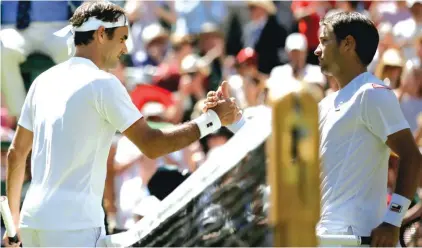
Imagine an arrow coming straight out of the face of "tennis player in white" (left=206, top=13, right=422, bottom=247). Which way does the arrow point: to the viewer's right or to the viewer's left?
to the viewer's left

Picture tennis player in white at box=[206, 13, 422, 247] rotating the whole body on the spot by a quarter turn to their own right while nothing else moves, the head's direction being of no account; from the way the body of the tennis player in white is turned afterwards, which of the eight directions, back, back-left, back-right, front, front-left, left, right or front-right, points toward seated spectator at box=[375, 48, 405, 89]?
front-right

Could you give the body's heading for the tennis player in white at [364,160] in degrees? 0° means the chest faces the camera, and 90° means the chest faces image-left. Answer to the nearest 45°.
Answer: approximately 45°

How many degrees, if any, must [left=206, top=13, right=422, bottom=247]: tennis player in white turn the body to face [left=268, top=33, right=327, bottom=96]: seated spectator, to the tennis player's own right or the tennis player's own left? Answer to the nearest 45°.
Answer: approximately 135° to the tennis player's own right

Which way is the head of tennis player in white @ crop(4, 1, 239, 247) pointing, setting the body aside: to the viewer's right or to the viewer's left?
to the viewer's right

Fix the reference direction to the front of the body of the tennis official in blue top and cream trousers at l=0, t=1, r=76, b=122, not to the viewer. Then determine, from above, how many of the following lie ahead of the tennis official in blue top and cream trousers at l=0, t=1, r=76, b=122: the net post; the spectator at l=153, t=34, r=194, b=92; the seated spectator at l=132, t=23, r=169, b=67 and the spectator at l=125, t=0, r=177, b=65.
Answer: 1

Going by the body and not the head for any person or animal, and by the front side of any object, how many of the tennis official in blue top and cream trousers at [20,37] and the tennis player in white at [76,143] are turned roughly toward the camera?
1

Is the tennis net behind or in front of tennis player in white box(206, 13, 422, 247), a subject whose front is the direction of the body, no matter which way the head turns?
in front

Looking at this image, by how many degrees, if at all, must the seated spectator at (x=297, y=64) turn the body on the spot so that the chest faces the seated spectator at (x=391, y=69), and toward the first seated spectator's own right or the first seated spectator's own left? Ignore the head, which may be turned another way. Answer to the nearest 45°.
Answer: approximately 45° to the first seated spectator's own left

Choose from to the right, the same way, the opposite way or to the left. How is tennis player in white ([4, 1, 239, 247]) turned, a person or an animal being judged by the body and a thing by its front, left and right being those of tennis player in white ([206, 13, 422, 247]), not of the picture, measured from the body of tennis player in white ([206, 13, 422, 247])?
the opposite way

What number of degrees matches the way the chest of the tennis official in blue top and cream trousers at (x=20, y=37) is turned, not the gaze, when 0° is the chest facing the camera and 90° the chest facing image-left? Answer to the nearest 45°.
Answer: approximately 0°

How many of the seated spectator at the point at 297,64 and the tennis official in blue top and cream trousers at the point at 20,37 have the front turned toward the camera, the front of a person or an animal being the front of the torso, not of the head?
2

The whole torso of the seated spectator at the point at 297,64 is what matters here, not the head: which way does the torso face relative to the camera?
toward the camera

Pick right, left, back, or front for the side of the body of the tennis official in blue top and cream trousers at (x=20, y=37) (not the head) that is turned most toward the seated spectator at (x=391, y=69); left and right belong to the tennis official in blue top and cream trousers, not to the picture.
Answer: left

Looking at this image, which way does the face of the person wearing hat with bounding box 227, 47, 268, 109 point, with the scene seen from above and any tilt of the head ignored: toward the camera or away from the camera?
toward the camera

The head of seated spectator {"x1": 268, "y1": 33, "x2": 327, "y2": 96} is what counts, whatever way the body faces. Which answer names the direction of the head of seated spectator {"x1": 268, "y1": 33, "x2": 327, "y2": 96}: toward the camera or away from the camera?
toward the camera

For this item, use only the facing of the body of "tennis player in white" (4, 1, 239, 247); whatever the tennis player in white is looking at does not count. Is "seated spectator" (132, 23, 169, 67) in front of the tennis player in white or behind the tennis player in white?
in front

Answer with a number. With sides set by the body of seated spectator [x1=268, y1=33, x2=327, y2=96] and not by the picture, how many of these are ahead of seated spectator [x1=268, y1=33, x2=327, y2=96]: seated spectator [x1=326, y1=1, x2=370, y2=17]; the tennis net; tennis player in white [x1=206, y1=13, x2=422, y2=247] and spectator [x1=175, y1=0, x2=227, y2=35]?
2
